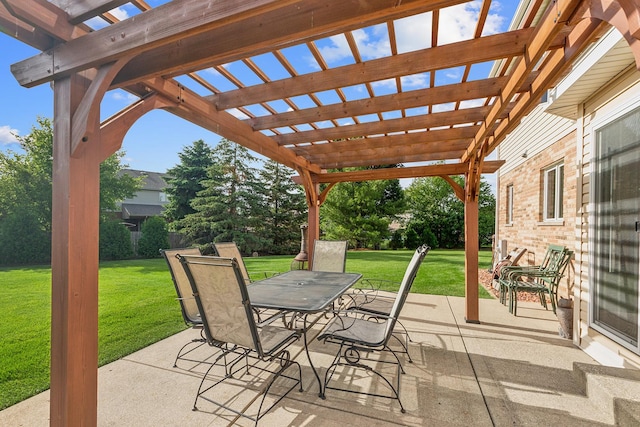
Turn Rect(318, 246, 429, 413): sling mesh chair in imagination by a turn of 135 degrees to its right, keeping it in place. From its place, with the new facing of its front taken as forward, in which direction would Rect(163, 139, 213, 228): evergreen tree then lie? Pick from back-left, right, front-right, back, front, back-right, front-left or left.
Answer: left

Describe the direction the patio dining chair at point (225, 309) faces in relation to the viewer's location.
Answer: facing away from the viewer and to the right of the viewer

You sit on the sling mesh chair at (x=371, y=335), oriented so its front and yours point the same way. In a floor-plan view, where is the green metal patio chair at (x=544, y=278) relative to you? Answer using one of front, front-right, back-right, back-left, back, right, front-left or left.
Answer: back-right

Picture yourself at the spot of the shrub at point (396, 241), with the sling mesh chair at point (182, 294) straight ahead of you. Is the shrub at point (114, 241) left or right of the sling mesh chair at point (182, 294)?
right

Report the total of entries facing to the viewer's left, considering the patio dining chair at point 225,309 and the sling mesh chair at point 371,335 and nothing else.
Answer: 1

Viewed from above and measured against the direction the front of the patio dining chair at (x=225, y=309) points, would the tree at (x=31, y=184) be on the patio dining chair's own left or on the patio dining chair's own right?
on the patio dining chair's own left

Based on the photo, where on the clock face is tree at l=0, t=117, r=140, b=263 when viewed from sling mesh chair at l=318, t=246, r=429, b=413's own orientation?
The tree is roughly at 1 o'clock from the sling mesh chair.

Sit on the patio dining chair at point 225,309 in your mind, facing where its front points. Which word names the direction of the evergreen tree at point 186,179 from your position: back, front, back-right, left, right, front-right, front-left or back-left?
front-left

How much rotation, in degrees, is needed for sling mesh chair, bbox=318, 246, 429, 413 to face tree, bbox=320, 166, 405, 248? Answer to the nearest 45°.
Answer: approximately 90° to its right

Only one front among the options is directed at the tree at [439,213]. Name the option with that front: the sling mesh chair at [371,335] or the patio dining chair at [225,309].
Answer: the patio dining chair

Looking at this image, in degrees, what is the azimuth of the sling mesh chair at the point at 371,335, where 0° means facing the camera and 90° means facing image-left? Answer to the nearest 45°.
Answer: approximately 90°

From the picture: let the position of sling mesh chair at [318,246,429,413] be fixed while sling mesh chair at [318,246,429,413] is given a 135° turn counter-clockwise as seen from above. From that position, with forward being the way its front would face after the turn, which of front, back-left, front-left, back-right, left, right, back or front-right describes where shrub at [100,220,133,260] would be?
back

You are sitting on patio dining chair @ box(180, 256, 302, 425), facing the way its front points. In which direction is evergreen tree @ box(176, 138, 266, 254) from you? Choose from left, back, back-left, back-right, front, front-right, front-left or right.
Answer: front-left

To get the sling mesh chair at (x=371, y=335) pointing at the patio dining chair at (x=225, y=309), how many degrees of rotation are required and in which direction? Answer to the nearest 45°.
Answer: approximately 45° to its left

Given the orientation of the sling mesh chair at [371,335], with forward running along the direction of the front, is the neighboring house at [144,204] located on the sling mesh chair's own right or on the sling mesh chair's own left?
on the sling mesh chair's own right

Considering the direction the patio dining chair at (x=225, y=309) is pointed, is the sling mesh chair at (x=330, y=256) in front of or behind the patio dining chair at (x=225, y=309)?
in front
